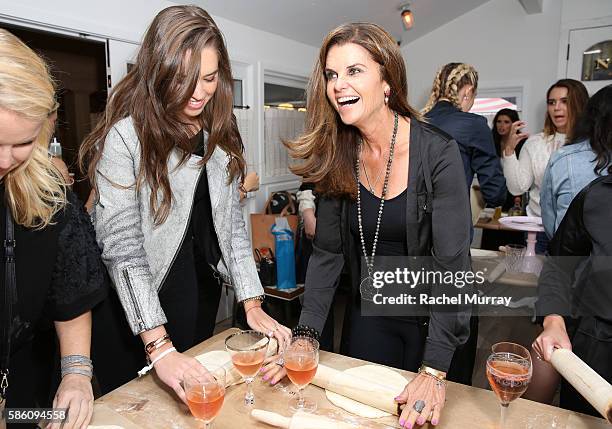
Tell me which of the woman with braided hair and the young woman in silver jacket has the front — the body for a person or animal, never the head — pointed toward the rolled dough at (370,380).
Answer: the young woman in silver jacket

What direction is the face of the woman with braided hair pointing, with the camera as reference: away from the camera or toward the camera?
away from the camera

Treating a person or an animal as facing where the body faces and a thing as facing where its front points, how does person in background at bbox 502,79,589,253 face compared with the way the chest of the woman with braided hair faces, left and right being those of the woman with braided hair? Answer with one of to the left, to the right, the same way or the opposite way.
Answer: the opposite way

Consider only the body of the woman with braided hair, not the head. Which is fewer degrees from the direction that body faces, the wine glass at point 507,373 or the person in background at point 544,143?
the person in background

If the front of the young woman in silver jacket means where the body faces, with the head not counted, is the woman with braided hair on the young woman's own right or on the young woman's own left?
on the young woman's own left

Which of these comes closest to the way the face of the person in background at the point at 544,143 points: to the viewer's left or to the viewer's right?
to the viewer's left

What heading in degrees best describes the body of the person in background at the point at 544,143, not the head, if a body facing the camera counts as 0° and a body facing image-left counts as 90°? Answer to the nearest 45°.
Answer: approximately 45°

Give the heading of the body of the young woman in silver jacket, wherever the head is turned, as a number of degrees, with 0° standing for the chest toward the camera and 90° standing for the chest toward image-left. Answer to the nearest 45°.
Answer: approximately 315°

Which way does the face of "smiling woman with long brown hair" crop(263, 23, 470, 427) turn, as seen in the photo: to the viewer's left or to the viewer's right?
to the viewer's left

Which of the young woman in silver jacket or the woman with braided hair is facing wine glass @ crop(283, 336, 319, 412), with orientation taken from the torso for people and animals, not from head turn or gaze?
the young woman in silver jacket

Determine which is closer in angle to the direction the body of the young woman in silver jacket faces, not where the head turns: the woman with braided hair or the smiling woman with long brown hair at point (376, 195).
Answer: the smiling woman with long brown hair

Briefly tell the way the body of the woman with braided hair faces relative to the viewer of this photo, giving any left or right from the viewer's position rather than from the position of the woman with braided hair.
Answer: facing away from the viewer and to the right of the viewer
